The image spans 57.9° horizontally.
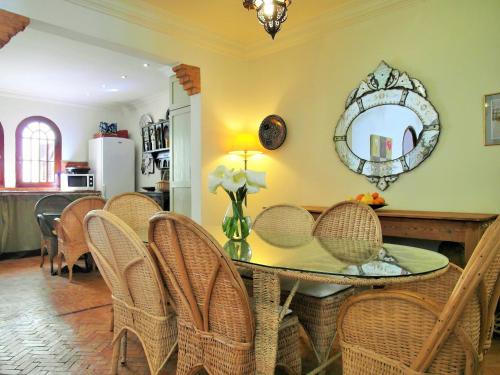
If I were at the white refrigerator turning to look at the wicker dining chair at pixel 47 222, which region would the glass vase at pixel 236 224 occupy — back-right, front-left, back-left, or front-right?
front-left

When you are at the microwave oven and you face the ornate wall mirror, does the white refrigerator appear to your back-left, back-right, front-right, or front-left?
front-left

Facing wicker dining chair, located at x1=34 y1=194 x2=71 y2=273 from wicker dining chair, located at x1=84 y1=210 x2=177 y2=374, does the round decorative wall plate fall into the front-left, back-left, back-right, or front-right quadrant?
front-right

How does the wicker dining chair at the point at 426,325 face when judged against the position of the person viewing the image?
facing away from the viewer and to the left of the viewer

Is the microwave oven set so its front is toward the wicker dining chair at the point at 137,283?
yes

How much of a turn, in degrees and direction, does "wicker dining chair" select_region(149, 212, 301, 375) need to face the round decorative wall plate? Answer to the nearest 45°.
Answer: approximately 45° to its left

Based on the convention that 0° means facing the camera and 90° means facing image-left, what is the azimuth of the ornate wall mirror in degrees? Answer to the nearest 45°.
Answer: approximately 45°

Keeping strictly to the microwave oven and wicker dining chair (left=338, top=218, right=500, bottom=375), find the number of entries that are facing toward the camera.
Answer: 1

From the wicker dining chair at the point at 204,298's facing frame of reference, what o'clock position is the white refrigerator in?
The white refrigerator is roughly at 10 o'clock from the wicker dining chair.

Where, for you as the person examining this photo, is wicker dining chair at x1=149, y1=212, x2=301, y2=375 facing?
facing away from the viewer and to the right of the viewer

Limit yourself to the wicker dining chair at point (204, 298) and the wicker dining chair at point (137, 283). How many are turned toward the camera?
0

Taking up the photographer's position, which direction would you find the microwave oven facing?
facing the viewer

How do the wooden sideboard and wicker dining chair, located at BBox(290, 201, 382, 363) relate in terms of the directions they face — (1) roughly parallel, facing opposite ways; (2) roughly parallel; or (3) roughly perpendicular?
roughly parallel

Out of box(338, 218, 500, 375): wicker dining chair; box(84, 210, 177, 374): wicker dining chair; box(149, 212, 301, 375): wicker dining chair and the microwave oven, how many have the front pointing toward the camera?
1

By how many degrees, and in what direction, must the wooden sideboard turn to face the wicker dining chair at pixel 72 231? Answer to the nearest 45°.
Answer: approximately 45° to its right

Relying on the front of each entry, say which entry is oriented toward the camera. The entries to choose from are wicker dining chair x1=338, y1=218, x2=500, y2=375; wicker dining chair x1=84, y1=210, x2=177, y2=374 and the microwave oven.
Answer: the microwave oven

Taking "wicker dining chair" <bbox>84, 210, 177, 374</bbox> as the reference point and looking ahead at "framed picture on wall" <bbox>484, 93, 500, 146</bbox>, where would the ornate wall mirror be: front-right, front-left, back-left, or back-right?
front-left
